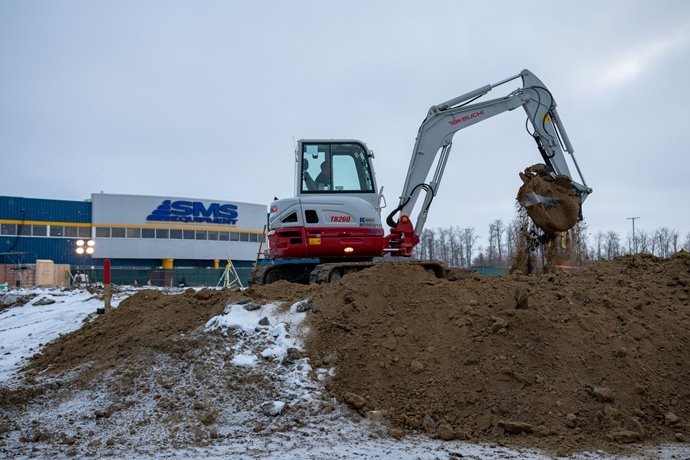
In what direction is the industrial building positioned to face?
toward the camera

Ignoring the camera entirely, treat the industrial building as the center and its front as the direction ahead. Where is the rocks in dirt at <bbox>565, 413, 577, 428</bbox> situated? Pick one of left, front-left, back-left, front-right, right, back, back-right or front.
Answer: front

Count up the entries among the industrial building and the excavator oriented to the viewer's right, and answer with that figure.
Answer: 1

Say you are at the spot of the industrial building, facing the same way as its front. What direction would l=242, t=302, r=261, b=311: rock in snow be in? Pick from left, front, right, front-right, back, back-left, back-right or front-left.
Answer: front

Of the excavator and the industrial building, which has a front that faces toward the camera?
the industrial building

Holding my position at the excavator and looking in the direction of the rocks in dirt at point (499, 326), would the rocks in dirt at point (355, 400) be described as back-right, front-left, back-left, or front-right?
front-right

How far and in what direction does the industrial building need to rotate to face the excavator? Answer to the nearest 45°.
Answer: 0° — it already faces it

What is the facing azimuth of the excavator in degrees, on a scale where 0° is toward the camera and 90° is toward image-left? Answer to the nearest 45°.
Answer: approximately 270°

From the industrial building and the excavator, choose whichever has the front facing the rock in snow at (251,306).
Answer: the industrial building

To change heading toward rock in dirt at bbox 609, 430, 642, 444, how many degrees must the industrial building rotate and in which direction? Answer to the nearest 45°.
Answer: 0° — it already faces it

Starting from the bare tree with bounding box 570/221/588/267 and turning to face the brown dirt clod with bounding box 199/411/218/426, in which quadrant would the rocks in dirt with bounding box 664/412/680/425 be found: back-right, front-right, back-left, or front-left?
front-left

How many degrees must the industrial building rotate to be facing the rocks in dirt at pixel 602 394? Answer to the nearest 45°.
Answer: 0° — it already faces it

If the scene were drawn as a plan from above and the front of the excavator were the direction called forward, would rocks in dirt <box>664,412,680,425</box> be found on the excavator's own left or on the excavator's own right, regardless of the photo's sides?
on the excavator's own right

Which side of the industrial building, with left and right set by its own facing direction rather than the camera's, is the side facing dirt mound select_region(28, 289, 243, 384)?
front

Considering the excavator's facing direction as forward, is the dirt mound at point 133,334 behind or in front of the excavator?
behind

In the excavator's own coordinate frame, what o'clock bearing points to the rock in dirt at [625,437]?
The rock in dirt is roughly at 2 o'clock from the excavator.

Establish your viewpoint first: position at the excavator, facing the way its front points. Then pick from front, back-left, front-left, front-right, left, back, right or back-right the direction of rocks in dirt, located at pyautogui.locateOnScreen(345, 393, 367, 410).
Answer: right

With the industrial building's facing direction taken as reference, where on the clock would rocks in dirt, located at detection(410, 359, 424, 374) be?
The rocks in dirt is roughly at 12 o'clock from the industrial building.
